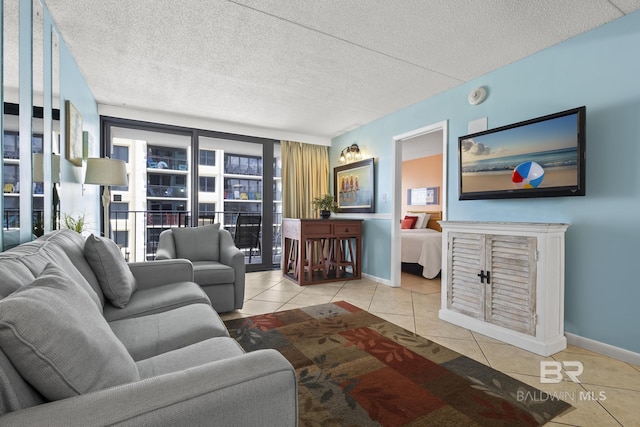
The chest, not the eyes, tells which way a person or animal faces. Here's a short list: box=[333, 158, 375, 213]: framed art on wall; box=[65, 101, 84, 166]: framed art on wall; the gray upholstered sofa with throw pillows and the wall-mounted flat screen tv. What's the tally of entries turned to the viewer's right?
2

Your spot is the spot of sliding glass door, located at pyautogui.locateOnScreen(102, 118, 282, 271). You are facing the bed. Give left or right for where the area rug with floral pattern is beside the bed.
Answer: right

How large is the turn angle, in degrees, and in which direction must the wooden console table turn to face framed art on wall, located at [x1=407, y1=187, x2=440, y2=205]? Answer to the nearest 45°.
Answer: approximately 90° to its left

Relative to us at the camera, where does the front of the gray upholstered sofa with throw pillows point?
facing to the right of the viewer

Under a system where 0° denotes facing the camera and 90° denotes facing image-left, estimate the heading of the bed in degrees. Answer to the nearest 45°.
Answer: approximately 45°

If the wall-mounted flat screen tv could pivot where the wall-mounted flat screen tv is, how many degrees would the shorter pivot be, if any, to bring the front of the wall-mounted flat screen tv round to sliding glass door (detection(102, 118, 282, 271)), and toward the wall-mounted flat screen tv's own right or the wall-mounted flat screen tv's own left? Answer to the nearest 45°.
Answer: approximately 45° to the wall-mounted flat screen tv's own right

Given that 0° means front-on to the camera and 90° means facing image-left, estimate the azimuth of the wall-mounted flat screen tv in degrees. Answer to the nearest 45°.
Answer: approximately 45°

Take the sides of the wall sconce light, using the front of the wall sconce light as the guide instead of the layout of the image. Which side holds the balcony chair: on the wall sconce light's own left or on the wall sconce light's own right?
on the wall sconce light's own right

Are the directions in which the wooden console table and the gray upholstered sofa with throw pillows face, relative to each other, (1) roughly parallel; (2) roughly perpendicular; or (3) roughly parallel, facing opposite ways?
roughly perpendicular
